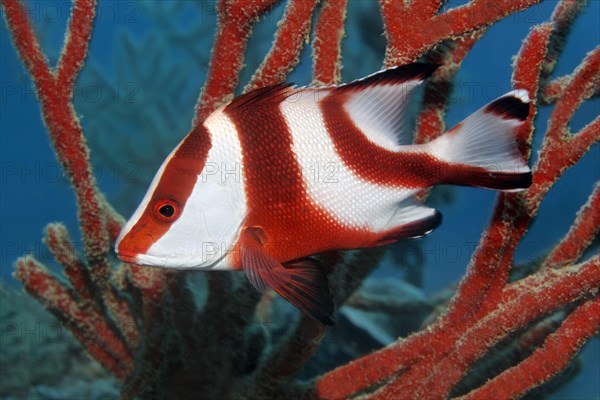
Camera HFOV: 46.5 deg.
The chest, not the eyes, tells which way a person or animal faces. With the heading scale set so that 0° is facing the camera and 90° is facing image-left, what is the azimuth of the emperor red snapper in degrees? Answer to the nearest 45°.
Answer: approximately 90°

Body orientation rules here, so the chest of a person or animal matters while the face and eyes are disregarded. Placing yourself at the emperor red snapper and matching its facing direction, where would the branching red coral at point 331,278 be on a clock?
The branching red coral is roughly at 3 o'clock from the emperor red snapper.
